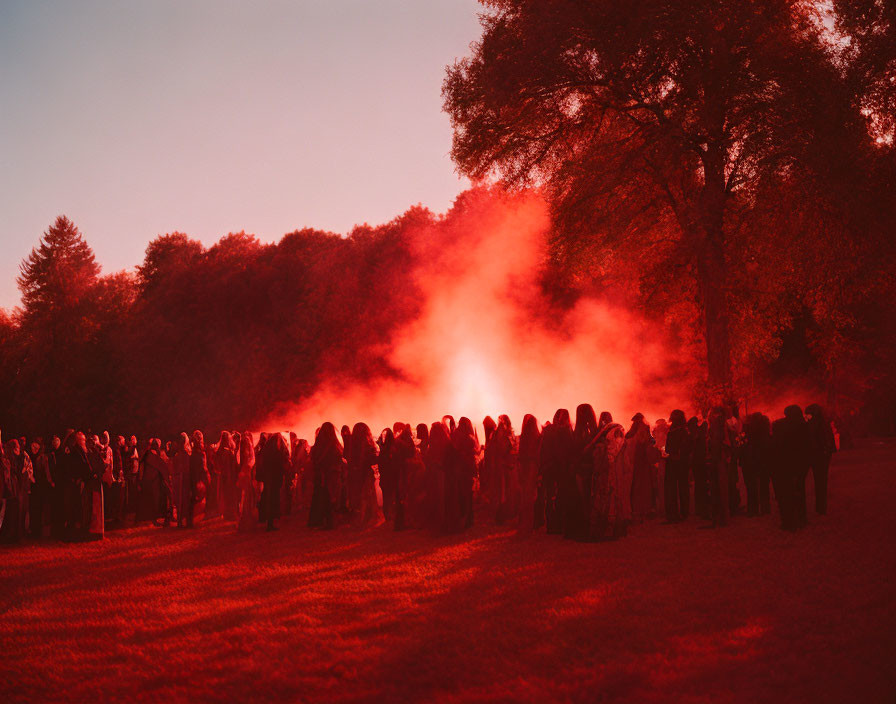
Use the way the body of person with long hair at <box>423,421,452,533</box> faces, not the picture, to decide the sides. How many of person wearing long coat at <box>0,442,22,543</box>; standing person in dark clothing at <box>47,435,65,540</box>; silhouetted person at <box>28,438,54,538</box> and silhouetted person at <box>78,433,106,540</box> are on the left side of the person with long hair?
4

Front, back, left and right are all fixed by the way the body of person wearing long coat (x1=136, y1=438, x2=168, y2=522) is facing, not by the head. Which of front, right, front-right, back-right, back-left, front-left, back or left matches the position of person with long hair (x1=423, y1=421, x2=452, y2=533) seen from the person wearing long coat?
right

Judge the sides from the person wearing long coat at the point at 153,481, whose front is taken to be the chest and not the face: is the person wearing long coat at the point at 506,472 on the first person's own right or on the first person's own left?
on the first person's own right

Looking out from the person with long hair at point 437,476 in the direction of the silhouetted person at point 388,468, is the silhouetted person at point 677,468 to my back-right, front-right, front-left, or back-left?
back-right

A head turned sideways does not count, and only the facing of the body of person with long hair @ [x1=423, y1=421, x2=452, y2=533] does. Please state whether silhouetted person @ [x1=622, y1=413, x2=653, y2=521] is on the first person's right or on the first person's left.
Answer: on the first person's right

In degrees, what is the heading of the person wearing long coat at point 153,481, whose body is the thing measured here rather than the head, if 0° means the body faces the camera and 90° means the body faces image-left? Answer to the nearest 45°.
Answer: approximately 225°

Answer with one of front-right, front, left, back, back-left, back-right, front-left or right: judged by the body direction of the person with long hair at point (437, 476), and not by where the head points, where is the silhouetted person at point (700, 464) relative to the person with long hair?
right

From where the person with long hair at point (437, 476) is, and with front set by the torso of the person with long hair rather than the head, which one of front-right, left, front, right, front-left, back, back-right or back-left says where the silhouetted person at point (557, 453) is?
back-right

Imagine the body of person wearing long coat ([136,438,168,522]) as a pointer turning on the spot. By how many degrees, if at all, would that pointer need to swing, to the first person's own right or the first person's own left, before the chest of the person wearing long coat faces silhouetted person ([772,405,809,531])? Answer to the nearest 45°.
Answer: approximately 90° to the first person's own right

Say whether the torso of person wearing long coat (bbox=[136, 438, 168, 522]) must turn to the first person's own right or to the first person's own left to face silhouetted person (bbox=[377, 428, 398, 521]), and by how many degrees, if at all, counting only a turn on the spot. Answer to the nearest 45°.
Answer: approximately 90° to the first person's own right

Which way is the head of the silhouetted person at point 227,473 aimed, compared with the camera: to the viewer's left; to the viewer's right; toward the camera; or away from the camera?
away from the camera

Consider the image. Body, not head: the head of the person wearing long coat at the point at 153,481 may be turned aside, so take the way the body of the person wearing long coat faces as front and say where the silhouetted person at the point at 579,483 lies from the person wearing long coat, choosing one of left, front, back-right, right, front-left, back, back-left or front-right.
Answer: right

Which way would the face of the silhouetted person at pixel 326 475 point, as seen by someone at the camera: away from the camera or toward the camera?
away from the camera

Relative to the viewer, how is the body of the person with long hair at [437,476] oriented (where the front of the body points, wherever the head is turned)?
away from the camera

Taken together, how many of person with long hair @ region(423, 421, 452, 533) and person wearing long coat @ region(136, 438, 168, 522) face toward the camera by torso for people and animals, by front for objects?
0

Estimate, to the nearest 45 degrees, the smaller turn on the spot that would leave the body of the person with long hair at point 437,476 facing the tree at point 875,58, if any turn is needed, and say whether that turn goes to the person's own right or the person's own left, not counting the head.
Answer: approximately 90° to the person's own right
